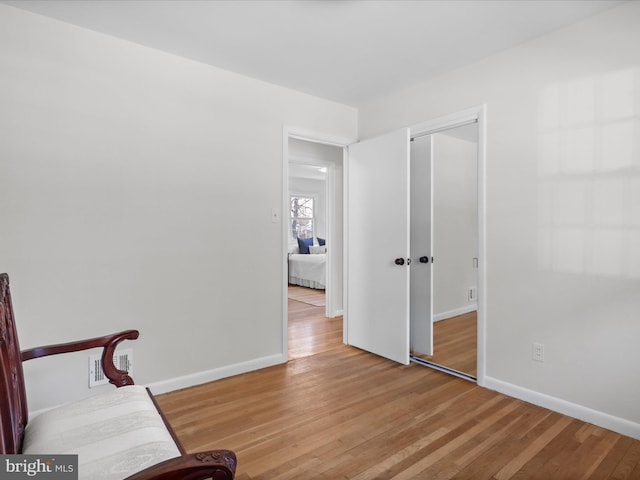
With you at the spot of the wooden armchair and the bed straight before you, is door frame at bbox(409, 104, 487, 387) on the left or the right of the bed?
right

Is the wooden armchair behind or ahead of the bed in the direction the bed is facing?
ahead
